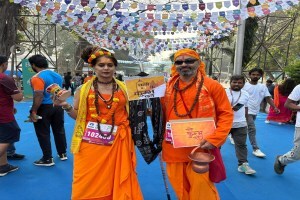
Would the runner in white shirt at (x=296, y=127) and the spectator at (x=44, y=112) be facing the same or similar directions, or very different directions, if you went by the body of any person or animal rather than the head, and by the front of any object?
very different directions

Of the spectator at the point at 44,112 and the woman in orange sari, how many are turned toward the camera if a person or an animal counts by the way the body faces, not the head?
1

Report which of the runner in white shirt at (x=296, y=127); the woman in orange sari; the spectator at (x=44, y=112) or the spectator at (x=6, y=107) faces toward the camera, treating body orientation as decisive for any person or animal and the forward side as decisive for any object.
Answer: the woman in orange sari

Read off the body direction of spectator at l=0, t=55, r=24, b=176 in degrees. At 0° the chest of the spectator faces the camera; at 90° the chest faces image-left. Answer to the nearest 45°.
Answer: approximately 270°

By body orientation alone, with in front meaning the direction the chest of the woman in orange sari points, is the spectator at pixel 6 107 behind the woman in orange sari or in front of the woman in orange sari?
behind

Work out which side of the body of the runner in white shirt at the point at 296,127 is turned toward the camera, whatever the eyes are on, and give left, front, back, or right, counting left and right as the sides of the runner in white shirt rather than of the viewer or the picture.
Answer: right
